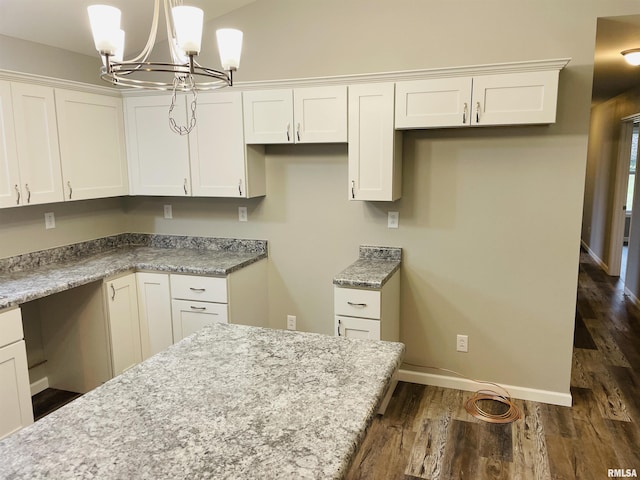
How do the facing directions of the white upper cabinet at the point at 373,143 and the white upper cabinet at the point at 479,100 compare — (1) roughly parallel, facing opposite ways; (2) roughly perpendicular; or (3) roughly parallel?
roughly parallel

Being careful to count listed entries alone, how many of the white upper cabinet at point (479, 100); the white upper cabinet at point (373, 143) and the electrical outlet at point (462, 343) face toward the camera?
3

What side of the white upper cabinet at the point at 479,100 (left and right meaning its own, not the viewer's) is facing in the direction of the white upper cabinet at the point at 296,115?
right

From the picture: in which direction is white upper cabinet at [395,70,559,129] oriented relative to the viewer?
toward the camera

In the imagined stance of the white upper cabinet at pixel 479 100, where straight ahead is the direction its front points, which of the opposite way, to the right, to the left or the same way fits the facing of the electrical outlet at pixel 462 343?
the same way

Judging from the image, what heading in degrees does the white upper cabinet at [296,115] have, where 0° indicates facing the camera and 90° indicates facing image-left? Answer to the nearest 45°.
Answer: approximately 0°

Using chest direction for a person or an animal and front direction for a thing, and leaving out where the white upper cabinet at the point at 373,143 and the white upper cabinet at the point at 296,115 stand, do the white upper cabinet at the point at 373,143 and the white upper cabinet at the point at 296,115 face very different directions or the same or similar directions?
same or similar directions

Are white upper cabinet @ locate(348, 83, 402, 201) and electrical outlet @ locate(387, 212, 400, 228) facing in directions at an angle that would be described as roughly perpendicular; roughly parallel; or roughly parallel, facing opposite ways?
roughly parallel

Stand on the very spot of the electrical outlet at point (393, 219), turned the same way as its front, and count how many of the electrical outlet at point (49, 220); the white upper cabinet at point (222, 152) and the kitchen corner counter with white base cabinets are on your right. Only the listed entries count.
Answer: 3

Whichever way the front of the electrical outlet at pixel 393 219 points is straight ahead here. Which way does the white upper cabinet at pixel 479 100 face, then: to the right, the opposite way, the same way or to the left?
the same way

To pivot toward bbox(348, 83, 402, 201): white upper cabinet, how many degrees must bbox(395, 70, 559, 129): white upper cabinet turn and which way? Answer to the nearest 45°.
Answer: approximately 90° to its right
